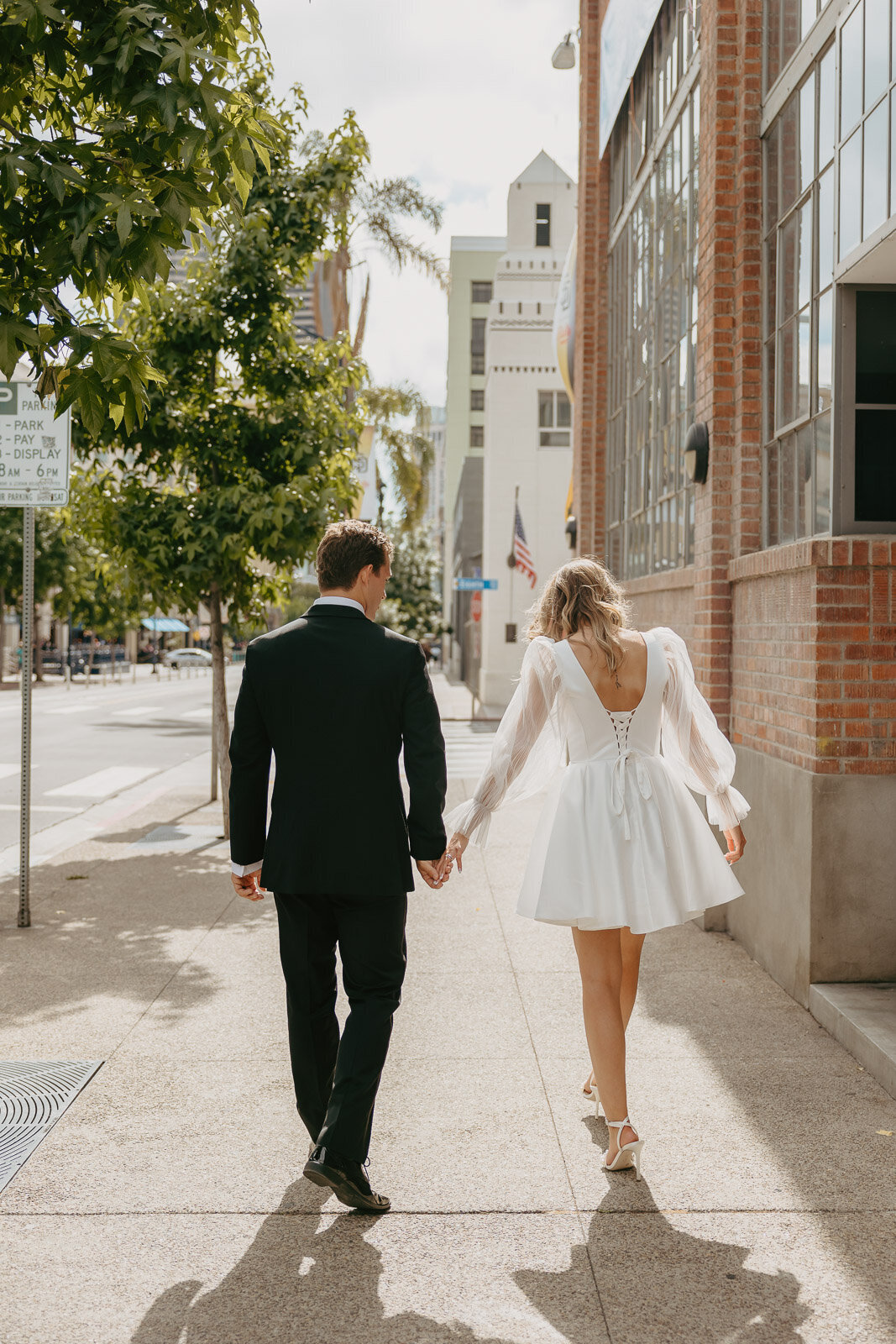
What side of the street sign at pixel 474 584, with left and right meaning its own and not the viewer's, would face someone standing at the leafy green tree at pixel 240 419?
front

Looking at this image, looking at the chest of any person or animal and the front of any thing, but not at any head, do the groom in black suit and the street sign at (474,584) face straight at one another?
yes

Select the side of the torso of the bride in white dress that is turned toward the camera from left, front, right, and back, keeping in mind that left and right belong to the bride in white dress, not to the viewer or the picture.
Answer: back

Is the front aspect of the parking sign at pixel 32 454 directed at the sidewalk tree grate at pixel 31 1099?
yes

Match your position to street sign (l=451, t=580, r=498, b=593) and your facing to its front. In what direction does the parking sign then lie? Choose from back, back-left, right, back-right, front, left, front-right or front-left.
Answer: front

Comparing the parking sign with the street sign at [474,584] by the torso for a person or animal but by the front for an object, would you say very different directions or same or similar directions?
same or similar directions

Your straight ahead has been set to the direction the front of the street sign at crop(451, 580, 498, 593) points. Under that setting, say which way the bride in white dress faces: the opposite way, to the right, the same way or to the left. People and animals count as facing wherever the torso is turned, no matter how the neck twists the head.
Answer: the opposite way

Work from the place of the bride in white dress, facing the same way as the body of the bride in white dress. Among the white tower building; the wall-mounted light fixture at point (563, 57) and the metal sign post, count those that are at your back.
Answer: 0

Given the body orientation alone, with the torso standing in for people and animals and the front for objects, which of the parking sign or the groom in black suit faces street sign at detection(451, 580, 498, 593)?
the groom in black suit

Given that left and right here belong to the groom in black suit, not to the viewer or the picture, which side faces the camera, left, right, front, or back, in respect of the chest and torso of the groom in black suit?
back

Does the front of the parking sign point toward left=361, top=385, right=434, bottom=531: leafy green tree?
no

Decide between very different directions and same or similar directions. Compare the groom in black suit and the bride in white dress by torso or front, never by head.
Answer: same or similar directions

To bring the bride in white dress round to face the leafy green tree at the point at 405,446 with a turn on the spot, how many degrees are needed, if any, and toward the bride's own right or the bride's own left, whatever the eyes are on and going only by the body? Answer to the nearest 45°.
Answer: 0° — they already face it

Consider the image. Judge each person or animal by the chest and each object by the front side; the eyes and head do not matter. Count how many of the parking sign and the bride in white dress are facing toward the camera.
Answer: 1

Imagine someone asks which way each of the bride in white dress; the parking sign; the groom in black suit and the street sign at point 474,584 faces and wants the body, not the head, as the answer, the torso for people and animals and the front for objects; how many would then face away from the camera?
2

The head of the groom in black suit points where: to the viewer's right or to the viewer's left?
to the viewer's right

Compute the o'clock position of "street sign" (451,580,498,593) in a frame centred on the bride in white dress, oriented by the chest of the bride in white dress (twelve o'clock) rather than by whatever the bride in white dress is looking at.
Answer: The street sign is roughly at 12 o'clock from the bride in white dress.

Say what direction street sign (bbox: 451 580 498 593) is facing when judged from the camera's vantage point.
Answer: facing the viewer

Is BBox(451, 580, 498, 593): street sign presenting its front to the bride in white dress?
yes

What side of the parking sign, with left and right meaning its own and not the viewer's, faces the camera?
front
